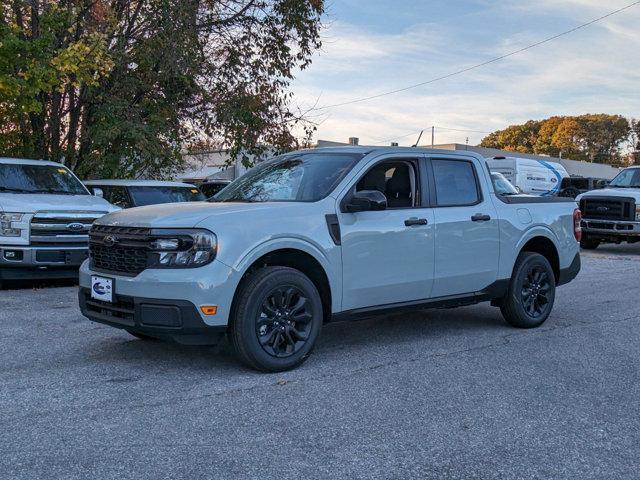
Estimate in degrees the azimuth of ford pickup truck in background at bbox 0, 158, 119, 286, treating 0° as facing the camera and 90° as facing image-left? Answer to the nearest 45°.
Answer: approximately 315°

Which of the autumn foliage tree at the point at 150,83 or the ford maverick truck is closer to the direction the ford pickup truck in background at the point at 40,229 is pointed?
the ford maverick truck

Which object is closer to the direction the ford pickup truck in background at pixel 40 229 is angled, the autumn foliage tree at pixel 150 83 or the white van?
the white van

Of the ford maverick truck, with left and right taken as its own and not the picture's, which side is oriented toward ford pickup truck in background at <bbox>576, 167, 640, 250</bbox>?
back

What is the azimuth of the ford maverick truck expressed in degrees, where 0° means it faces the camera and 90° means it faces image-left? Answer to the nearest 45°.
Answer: approximately 45°

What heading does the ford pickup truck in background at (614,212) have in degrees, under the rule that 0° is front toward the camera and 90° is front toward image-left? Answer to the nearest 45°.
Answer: approximately 45°

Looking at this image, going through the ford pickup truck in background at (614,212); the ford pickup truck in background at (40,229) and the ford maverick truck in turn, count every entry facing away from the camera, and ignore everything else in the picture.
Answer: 0

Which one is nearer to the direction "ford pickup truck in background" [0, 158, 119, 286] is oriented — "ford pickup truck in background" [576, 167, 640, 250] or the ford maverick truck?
the ford maverick truck

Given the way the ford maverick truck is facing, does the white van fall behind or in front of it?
behind

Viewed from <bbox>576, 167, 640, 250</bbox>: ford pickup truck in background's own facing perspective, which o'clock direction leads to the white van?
The white van is roughly at 4 o'clock from the ford pickup truck in background.

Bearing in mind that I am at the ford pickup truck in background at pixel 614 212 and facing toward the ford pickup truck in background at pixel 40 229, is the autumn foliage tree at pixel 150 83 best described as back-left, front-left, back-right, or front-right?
front-right

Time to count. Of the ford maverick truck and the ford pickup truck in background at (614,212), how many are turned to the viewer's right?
0

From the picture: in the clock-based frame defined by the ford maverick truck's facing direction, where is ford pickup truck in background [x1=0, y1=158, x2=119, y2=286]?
The ford pickup truck in background is roughly at 3 o'clock from the ford maverick truck.
